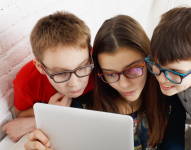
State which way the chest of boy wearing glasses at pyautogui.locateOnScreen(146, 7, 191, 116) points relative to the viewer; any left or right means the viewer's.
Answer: facing the viewer and to the left of the viewer

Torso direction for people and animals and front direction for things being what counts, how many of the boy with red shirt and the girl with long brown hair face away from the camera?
0

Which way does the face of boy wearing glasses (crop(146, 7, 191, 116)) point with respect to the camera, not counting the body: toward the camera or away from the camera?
toward the camera

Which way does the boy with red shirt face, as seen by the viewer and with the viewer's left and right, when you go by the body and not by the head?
facing the viewer and to the right of the viewer

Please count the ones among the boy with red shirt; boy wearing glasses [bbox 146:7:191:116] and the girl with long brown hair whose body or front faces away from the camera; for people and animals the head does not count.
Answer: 0

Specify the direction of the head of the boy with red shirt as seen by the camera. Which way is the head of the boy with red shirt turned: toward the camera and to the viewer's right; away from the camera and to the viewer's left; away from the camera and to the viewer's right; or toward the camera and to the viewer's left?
toward the camera and to the viewer's right

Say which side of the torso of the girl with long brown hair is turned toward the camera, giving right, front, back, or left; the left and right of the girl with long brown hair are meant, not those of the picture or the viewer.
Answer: front
